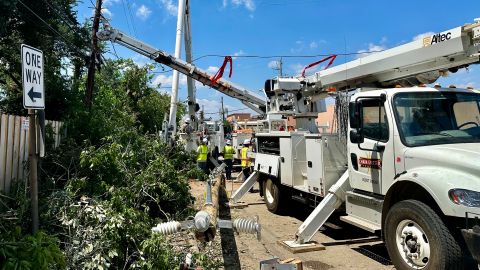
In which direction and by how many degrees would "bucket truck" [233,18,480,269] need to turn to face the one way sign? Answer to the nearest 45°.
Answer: approximately 90° to its right

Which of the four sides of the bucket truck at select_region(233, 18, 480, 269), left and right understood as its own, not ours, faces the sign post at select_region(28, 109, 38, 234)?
right

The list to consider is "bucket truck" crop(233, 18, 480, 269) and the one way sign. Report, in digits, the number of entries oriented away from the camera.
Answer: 0

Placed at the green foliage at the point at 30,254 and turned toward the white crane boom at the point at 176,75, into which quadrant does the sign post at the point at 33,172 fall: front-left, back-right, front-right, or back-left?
front-left

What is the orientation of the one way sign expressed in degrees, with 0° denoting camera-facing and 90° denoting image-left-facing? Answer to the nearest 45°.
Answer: approximately 315°

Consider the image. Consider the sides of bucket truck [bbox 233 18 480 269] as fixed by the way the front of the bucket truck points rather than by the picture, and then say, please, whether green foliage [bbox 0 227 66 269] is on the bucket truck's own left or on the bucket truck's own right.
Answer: on the bucket truck's own right

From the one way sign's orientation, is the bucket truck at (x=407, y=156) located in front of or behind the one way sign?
in front

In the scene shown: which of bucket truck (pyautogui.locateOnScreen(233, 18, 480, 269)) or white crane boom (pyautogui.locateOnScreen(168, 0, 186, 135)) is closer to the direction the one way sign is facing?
the bucket truck

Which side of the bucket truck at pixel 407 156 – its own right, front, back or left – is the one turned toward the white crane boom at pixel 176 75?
back

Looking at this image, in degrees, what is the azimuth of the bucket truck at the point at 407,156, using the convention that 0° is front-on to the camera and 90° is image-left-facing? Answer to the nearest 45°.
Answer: approximately 315°

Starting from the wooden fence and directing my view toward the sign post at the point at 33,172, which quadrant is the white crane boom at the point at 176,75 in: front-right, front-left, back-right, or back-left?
back-left

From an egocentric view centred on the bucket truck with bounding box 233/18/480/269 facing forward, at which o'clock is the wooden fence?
The wooden fence is roughly at 4 o'clock from the bucket truck.
